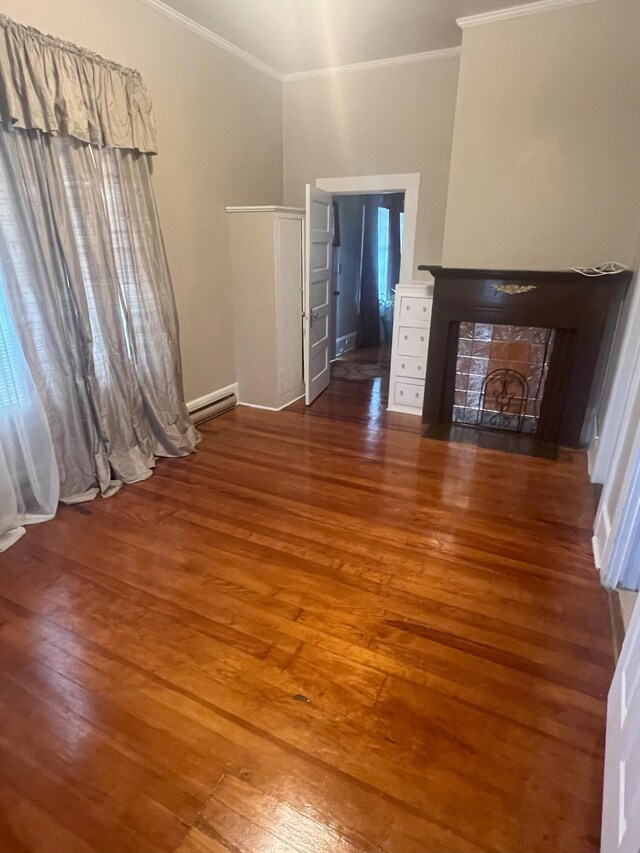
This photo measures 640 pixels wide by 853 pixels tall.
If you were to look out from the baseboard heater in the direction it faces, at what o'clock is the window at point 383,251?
The window is roughly at 9 o'clock from the baseboard heater.

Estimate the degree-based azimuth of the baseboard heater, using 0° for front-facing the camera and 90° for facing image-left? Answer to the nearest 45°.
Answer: approximately 315°

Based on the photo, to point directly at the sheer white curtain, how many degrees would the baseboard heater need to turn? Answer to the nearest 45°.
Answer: approximately 90° to its right

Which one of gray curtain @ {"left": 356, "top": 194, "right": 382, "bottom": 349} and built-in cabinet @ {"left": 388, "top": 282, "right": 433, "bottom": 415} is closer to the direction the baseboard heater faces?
the built-in cabinet

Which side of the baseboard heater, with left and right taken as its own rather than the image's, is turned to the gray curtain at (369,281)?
left

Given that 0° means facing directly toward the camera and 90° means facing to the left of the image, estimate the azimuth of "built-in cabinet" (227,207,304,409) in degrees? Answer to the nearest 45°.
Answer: approximately 315°
